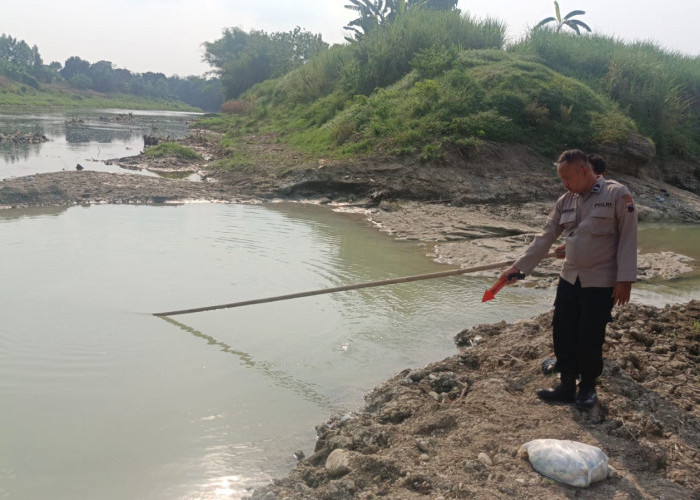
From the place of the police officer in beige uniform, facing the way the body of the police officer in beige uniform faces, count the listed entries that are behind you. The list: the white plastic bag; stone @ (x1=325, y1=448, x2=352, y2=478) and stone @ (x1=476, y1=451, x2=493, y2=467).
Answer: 0

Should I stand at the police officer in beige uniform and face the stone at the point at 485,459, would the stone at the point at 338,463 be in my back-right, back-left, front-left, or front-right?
front-right

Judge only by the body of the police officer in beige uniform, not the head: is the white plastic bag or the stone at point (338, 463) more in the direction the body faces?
the stone

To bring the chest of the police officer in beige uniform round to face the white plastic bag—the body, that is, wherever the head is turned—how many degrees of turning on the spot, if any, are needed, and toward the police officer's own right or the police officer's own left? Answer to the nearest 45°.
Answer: approximately 45° to the police officer's own left

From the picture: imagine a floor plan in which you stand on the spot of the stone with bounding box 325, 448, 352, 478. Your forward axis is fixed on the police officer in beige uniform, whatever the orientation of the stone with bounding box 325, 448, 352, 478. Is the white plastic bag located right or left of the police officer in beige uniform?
right

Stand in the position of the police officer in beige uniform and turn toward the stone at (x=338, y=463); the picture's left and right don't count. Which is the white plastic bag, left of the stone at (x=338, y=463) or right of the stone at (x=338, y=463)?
left

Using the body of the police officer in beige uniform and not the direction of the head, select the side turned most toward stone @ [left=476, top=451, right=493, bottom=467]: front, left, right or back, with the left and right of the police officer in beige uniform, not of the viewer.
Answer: front

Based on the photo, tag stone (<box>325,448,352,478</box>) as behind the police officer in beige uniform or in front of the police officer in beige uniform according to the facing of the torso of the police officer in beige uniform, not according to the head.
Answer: in front

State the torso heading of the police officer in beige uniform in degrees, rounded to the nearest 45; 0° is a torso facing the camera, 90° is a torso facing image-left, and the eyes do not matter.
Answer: approximately 45°
